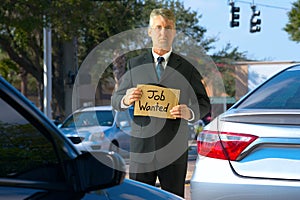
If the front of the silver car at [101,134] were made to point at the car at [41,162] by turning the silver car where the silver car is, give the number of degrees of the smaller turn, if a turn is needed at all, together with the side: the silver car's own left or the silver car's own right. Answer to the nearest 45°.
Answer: approximately 45° to the silver car's own left

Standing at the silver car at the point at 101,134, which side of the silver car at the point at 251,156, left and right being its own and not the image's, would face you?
front

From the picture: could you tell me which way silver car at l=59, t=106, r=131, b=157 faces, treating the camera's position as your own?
facing the viewer and to the left of the viewer

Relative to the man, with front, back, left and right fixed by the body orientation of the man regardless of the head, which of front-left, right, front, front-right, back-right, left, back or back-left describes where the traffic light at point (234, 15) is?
back

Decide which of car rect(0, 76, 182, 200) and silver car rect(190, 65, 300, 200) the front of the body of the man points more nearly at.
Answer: the car

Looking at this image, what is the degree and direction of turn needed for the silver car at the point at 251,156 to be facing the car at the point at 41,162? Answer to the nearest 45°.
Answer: approximately 135° to its left

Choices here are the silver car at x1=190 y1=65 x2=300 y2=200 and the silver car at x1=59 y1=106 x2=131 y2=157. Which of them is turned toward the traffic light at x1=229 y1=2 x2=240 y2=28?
the silver car at x1=190 y1=65 x2=300 y2=200

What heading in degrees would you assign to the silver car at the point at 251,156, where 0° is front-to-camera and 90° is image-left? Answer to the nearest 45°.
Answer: approximately 180°

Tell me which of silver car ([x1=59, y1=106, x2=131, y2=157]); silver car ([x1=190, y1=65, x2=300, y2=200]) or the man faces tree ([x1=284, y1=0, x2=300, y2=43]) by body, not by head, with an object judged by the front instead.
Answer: silver car ([x1=190, y1=65, x2=300, y2=200])

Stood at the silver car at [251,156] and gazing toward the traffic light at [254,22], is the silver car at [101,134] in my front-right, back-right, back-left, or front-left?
front-left

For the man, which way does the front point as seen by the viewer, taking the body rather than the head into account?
toward the camera

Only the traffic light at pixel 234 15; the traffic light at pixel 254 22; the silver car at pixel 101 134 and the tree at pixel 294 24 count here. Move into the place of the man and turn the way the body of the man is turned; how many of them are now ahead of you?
0

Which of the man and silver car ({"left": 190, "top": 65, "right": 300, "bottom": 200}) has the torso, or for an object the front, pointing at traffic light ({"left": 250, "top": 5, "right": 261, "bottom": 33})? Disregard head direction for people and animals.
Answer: the silver car

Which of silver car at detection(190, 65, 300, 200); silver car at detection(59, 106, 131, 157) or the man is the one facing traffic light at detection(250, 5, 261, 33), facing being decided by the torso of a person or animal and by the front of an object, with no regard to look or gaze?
silver car at detection(190, 65, 300, 200)

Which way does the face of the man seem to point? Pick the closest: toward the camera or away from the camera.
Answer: toward the camera

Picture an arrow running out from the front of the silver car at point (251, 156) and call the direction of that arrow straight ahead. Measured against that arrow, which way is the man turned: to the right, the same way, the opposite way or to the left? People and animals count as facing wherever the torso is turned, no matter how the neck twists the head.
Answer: the opposite way
